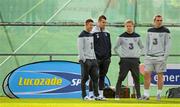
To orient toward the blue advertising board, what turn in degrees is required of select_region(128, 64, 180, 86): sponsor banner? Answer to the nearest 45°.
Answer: approximately 90° to its right

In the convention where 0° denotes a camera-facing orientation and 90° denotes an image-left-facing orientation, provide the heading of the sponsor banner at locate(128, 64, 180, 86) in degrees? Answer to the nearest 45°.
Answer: approximately 0°

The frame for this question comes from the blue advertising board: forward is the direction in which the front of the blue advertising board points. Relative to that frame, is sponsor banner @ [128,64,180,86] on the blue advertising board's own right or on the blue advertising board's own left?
on the blue advertising board's own left

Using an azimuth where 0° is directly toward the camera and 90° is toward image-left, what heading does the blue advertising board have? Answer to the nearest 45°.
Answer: approximately 0°
